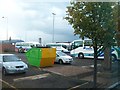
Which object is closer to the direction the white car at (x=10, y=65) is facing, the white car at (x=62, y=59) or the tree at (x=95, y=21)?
the tree

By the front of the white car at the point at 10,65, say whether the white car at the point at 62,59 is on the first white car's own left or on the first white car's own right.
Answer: on the first white car's own left

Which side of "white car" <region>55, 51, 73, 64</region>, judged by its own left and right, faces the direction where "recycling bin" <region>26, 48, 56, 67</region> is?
right

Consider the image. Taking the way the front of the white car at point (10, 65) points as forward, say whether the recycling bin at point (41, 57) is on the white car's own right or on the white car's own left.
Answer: on the white car's own left

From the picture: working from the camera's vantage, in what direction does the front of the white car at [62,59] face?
facing the viewer and to the right of the viewer
